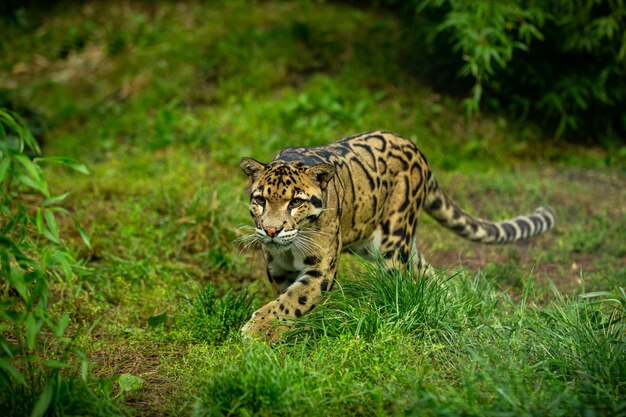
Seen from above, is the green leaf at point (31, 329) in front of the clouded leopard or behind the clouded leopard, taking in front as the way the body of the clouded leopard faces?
in front

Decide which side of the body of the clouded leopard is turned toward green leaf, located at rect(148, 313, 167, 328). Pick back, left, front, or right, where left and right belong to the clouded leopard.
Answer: front

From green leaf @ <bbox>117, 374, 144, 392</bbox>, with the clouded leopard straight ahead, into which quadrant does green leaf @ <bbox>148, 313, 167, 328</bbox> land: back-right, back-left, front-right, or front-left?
front-left

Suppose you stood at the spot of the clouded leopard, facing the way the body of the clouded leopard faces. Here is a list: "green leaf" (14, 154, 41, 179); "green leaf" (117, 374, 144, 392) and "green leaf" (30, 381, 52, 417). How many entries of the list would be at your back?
0

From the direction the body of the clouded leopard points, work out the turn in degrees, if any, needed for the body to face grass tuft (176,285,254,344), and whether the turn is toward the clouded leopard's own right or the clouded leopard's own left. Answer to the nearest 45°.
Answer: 0° — it already faces it

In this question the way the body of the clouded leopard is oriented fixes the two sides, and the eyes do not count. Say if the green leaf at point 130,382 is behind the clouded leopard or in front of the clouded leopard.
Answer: in front

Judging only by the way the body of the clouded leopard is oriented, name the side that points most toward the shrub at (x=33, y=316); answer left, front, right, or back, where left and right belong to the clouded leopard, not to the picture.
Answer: front

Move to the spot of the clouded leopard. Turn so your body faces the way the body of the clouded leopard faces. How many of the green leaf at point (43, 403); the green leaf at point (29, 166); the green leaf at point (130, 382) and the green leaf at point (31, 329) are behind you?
0

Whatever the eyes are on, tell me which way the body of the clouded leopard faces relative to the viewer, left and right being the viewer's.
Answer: facing the viewer and to the left of the viewer
